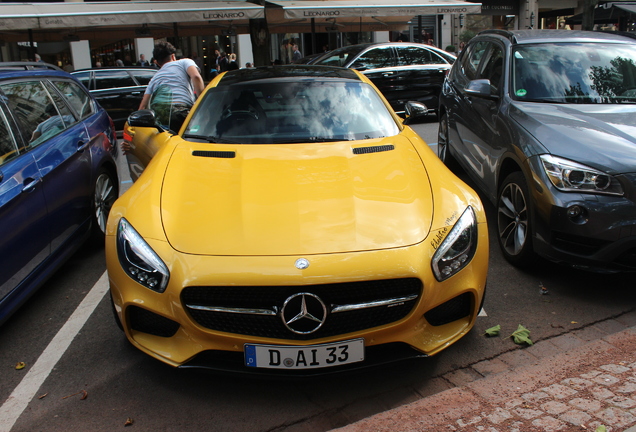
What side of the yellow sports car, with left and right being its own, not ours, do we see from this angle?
front

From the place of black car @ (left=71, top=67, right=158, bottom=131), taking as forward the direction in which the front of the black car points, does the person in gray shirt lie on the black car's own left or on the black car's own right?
on the black car's own left

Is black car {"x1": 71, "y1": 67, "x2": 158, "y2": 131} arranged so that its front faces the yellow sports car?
no

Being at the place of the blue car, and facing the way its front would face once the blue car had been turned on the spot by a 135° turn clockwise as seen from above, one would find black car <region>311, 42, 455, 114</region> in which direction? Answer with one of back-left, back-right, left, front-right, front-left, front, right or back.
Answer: front-right

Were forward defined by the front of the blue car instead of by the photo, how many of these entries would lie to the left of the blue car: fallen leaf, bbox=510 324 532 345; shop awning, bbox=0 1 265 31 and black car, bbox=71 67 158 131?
1

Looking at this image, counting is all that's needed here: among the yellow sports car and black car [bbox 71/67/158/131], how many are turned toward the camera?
1

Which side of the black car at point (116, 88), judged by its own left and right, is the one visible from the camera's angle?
left

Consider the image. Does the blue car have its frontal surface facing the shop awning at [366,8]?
no

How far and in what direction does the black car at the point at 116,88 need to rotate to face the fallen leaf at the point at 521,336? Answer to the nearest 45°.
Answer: approximately 90° to its left

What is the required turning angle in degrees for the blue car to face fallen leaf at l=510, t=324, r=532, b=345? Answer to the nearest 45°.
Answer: approximately 90° to its left

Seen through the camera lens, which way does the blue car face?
facing the viewer and to the left of the viewer

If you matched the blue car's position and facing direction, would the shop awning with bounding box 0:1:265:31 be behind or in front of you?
behind
